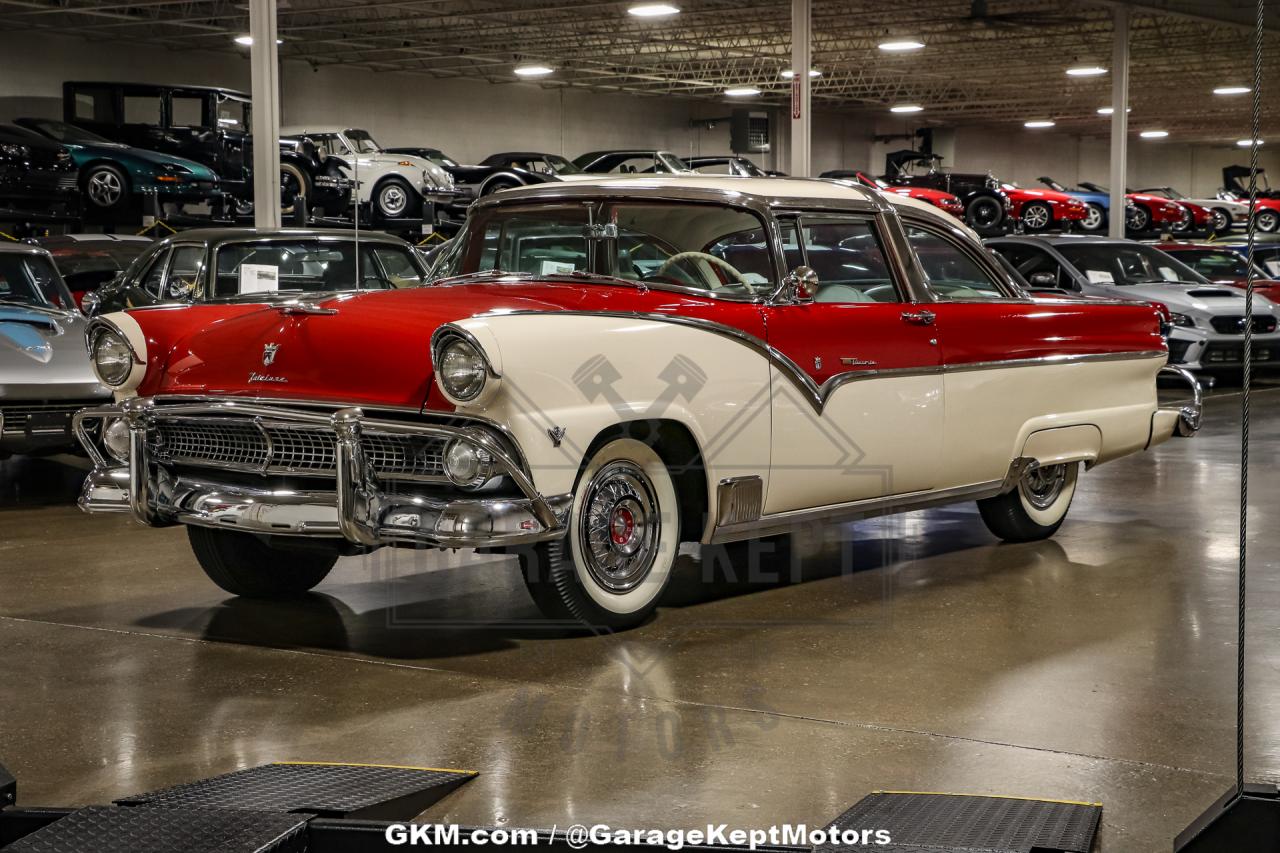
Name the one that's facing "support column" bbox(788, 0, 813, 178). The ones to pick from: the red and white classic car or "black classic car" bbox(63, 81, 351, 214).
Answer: the black classic car

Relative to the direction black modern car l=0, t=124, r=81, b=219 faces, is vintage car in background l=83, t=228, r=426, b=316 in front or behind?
in front

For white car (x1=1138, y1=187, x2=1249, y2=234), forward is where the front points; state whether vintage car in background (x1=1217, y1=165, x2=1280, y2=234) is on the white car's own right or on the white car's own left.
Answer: on the white car's own left

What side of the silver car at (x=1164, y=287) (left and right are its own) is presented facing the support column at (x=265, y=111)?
right

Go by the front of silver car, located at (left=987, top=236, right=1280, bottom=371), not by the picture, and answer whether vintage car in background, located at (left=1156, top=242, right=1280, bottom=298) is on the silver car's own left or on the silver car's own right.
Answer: on the silver car's own left

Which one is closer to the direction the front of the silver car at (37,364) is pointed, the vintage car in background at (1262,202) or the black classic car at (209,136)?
the vintage car in background

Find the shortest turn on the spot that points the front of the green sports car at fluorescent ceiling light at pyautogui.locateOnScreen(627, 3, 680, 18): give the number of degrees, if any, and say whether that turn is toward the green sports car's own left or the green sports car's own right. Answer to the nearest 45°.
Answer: approximately 45° to the green sports car's own left

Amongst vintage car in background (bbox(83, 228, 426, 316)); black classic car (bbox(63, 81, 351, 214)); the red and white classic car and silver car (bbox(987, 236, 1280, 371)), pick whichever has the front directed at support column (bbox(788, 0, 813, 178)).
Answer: the black classic car

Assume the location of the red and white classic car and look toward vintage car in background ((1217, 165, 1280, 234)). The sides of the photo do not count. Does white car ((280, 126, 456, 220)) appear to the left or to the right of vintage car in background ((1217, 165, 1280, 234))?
left

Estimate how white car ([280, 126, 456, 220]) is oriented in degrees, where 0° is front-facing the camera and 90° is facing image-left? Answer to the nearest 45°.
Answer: approximately 315°

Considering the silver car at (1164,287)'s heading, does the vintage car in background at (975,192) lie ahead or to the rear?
to the rear

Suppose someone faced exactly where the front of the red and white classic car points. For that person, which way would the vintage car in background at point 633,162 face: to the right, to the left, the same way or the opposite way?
to the left

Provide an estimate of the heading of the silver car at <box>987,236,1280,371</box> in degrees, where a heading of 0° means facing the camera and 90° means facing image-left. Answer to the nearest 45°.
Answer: approximately 315°
